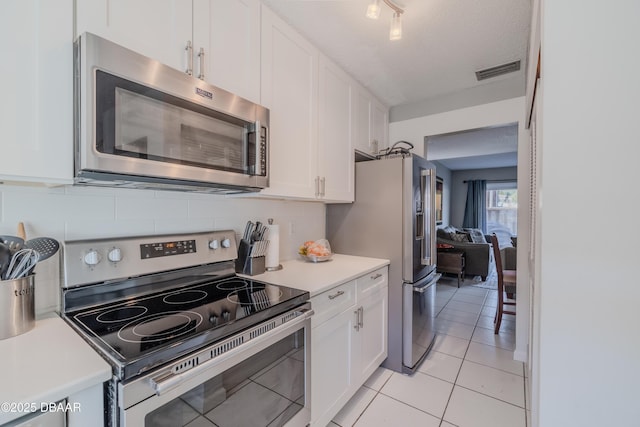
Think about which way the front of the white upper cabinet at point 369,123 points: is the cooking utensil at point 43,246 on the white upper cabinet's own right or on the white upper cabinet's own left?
on the white upper cabinet's own right

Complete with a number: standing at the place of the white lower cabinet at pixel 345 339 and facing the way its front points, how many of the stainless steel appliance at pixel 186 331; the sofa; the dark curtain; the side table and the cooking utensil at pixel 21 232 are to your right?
2

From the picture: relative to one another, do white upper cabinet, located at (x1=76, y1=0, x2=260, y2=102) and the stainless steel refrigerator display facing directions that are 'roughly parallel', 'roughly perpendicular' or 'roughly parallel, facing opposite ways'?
roughly parallel

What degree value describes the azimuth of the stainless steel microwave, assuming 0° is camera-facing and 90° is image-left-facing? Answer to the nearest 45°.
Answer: approximately 315°

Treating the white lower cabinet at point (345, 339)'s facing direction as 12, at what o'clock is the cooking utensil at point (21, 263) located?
The cooking utensil is roughly at 3 o'clock from the white lower cabinet.

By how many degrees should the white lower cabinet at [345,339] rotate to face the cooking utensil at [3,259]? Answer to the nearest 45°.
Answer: approximately 90° to its right

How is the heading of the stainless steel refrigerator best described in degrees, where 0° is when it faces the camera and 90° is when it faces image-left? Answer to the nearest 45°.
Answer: approximately 270°

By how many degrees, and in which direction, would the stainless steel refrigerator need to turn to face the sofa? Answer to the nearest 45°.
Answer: approximately 45° to its left

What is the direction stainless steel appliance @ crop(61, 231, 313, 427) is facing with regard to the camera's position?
facing the viewer and to the right of the viewer

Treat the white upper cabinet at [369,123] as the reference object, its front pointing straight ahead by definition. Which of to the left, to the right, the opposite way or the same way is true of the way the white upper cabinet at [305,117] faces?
the same way

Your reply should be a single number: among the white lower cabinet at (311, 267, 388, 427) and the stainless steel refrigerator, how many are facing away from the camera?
0
